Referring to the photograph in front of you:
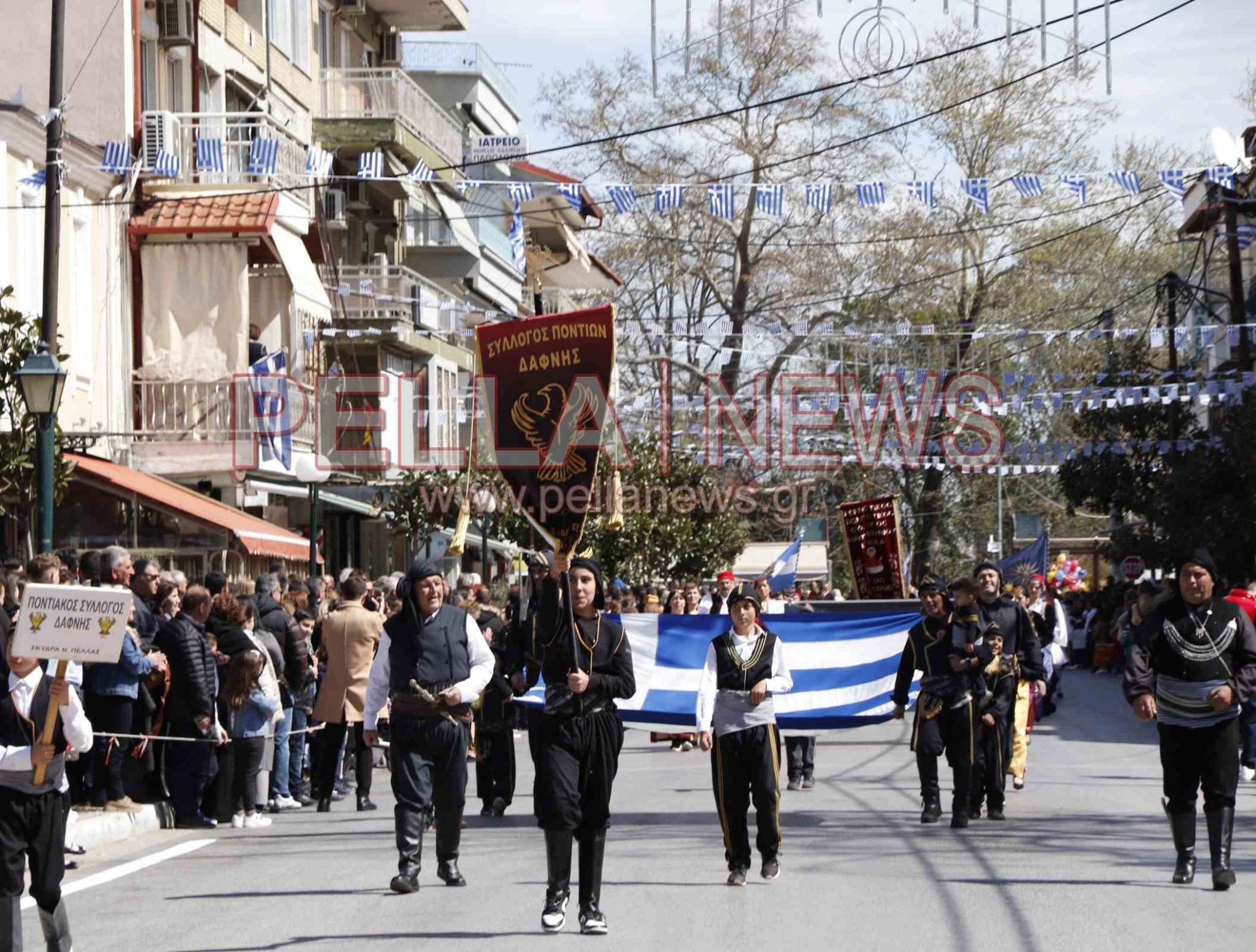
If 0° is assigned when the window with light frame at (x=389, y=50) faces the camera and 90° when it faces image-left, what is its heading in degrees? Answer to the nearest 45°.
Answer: approximately 315°

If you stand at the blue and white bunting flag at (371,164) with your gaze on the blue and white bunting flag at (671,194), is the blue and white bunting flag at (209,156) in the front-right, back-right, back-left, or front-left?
back-right

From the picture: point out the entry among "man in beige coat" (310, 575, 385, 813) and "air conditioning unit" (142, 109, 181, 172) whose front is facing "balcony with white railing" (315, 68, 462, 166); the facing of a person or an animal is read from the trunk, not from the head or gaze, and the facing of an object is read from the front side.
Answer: the man in beige coat

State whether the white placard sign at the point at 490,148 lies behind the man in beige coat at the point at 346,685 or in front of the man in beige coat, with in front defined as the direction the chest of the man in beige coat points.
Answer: in front

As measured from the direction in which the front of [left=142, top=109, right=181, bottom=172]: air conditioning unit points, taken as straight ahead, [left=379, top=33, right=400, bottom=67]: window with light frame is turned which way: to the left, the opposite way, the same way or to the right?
the same way

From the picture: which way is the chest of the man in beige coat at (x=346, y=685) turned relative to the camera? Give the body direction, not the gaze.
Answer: away from the camera

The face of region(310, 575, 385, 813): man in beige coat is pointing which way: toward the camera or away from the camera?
away from the camera

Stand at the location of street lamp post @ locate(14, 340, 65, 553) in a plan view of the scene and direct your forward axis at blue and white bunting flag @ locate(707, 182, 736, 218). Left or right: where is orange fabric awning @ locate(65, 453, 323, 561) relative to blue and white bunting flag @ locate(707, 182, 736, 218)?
left

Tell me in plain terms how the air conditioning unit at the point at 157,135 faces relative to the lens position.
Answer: facing the viewer and to the right of the viewer

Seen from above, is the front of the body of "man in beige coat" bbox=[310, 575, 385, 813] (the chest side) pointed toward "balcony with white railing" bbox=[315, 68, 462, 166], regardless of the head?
yes

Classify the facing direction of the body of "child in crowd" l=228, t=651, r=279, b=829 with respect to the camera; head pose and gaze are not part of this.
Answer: to the viewer's right

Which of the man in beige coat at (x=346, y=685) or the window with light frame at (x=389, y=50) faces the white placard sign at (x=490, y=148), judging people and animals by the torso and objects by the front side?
the man in beige coat

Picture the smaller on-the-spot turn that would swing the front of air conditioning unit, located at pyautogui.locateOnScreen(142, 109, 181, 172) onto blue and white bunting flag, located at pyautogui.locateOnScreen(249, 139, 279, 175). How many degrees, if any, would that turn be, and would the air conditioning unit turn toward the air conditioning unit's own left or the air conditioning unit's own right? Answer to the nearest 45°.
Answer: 0° — it already faces it

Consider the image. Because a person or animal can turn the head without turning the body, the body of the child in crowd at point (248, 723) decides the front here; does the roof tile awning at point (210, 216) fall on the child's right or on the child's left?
on the child's left

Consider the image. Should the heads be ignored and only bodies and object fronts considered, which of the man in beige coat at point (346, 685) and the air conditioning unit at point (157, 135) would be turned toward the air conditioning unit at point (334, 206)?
the man in beige coat

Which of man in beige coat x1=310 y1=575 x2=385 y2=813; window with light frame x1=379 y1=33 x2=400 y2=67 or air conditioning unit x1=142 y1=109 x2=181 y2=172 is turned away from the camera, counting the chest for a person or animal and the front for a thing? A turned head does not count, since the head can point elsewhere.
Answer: the man in beige coat
